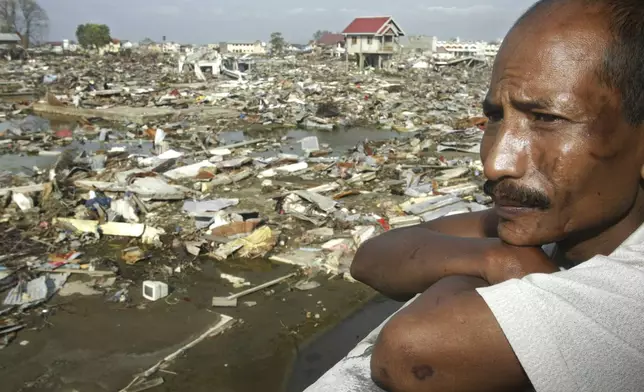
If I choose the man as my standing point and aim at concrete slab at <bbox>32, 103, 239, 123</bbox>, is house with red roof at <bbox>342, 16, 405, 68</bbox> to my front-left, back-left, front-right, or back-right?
front-right

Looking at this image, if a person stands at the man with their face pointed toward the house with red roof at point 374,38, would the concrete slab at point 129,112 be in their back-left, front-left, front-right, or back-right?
front-left

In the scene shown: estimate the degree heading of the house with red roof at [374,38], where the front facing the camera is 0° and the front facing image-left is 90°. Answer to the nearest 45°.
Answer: approximately 315°

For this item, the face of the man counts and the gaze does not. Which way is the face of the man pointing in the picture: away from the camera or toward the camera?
toward the camera

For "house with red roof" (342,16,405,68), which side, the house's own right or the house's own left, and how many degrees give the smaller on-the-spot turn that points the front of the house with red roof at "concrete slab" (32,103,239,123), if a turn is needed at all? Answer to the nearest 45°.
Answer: approximately 45° to the house's own right

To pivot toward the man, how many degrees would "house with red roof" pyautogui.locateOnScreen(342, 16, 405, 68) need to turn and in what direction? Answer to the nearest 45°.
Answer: approximately 45° to its right
